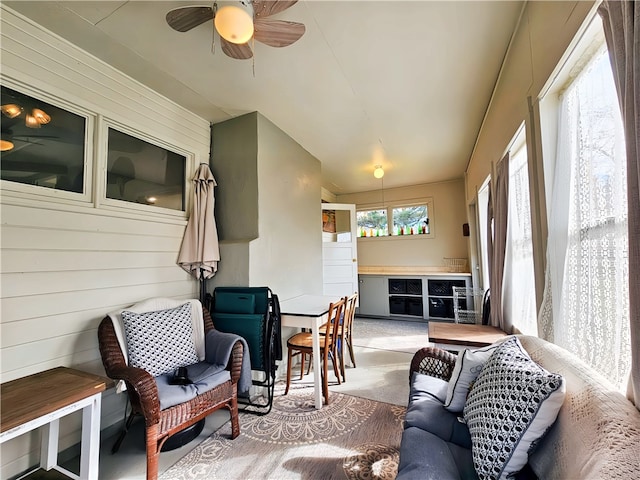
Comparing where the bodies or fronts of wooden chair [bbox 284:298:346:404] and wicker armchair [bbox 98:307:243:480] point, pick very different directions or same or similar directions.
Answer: very different directions

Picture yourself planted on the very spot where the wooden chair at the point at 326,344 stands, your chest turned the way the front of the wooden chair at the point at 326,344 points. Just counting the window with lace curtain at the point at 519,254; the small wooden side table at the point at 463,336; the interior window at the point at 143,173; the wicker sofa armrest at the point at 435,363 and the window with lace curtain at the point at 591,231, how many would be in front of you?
1

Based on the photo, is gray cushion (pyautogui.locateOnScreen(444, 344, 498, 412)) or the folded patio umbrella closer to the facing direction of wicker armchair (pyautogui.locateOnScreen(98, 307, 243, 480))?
the gray cushion

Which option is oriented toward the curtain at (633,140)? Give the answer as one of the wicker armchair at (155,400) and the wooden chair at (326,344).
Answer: the wicker armchair

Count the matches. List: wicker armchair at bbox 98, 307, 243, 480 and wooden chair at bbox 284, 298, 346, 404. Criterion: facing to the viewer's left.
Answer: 1

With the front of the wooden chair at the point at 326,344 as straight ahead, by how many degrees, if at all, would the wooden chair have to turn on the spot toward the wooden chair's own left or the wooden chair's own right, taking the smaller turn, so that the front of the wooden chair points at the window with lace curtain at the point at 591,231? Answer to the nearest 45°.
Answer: approximately 135° to the wooden chair's own left

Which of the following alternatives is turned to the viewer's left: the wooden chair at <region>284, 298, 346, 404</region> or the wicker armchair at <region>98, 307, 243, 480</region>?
the wooden chair

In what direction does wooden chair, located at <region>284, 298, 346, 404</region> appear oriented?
to the viewer's left

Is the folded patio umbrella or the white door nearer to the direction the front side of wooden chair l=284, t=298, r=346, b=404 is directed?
the folded patio umbrella

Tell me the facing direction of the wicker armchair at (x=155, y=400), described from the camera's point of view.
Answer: facing the viewer and to the right of the viewer

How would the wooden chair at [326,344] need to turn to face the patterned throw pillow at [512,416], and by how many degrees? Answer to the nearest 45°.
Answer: approximately 90° to its left

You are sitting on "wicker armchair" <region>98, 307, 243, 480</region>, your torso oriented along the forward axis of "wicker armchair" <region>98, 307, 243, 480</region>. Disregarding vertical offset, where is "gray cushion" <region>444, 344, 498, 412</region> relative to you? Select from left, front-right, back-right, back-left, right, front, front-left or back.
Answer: front
